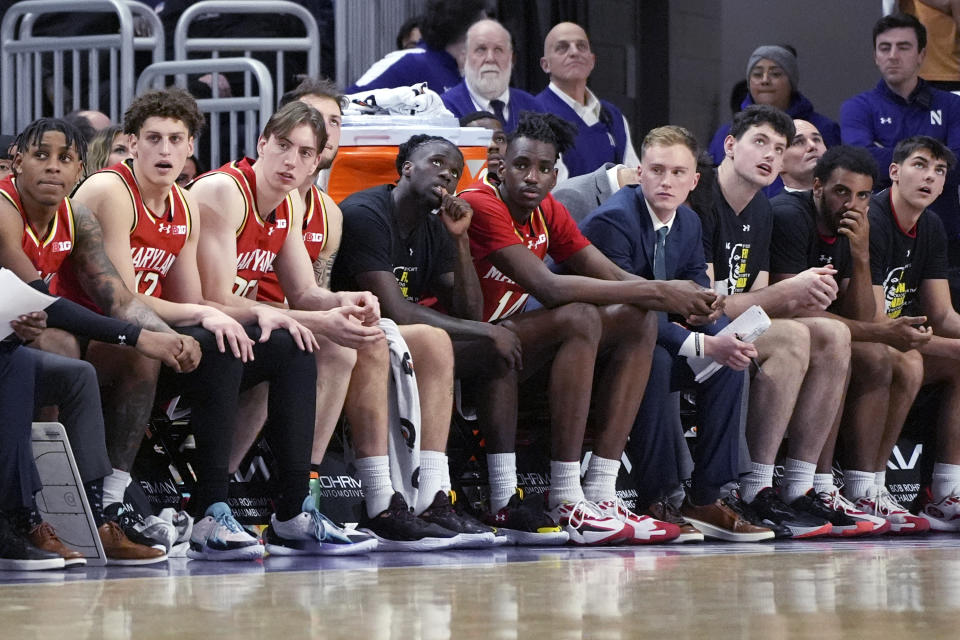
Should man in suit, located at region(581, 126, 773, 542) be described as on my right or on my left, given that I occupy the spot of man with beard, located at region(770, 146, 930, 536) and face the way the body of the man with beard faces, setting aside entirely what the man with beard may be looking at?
on my right

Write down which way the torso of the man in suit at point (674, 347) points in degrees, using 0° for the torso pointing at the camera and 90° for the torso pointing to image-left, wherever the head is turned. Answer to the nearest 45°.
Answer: approximately 315°

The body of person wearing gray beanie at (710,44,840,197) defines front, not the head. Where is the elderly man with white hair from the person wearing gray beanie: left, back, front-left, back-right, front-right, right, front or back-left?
front-right

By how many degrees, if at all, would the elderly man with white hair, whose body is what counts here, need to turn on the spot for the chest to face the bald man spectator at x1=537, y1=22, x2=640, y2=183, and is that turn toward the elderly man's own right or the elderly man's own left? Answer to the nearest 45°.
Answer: approximately 135° to the elderly man's own left

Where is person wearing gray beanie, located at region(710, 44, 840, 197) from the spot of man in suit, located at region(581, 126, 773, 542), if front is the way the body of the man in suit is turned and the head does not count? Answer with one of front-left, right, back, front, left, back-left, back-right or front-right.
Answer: back-left

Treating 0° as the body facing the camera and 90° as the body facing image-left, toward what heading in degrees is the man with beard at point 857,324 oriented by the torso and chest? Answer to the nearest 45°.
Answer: approximately 315°

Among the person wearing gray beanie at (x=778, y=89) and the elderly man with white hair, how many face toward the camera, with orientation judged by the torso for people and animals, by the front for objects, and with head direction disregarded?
2

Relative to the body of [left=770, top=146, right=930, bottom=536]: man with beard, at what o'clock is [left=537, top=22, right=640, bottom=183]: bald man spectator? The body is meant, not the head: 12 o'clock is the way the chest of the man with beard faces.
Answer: The bald man spectator is roughly at 6 o'clock from the man with beard.

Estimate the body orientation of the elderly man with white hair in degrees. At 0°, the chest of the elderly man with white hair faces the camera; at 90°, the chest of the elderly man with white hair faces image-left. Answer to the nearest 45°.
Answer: approximately 0°

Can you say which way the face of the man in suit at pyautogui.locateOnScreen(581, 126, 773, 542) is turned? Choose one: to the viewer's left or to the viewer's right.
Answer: to the viewer's left

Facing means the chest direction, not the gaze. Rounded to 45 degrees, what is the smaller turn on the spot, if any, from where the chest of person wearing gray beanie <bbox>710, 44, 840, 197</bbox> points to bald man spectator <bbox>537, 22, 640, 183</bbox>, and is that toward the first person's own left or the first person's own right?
approximately 45° to the first person's own right

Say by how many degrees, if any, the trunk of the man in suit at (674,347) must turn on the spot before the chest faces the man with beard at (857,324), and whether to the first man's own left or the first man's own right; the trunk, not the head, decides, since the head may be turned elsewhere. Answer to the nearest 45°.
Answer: approximately 90° to the first man's own left

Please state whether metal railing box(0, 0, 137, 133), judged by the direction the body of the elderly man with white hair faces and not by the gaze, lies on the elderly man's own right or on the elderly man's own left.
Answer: on the elderly man's own right
